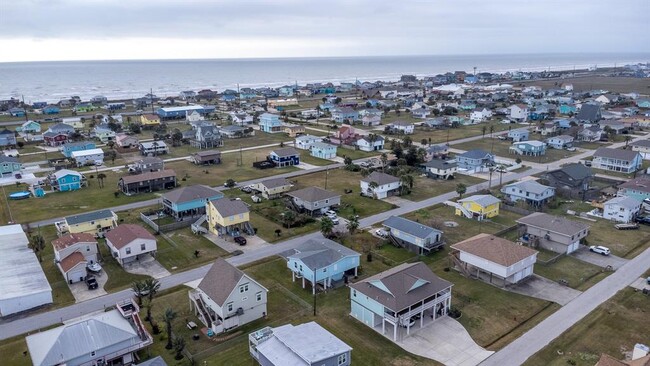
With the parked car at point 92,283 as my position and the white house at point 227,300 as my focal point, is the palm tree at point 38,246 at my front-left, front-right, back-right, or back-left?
back-left

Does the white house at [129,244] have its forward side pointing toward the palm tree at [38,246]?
no

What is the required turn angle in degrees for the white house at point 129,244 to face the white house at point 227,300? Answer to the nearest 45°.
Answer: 0° — it already faces it

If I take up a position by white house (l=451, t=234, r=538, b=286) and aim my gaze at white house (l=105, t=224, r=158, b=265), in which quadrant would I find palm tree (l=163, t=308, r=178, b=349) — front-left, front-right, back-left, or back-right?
front-left

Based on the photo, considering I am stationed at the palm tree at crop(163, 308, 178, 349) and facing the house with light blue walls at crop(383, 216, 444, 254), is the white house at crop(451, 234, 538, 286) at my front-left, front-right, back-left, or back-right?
front-right

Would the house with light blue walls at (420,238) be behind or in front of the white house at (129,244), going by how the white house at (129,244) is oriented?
in front

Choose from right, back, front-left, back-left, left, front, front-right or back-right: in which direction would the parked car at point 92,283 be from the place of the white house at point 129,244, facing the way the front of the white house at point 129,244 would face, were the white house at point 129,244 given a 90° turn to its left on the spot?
back

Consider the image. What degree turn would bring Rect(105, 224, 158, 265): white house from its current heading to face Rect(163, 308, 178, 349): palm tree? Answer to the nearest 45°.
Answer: approximately 45° to its right

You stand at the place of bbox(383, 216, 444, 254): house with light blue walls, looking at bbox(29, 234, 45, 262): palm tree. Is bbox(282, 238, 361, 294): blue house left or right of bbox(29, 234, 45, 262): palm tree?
left
